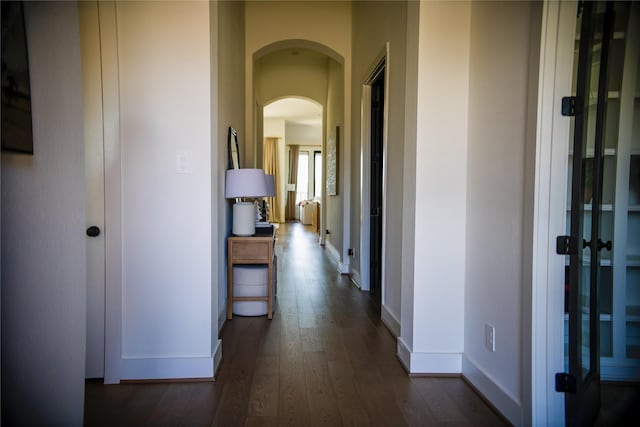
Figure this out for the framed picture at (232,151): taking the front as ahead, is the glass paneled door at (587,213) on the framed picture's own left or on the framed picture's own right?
on the framed picture's own right

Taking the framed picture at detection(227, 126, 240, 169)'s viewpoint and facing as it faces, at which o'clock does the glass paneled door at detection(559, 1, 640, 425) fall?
The glass paneled door is roughly at 2 o'clock from the framed picture.

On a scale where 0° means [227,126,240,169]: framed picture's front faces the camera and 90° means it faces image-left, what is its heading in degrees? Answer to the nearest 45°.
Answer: approximately 270°

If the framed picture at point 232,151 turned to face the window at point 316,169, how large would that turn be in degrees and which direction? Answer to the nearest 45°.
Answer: approximately 90° to its left

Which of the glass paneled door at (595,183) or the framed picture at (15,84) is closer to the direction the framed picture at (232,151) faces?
the glass paneled door

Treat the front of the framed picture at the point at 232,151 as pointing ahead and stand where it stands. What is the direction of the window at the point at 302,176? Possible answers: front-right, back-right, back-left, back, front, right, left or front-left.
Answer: left

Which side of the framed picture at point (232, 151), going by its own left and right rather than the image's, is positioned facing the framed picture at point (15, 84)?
right

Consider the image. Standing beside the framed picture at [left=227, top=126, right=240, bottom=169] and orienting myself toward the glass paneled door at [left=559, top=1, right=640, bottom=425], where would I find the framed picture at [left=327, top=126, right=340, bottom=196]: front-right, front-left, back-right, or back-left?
back-left

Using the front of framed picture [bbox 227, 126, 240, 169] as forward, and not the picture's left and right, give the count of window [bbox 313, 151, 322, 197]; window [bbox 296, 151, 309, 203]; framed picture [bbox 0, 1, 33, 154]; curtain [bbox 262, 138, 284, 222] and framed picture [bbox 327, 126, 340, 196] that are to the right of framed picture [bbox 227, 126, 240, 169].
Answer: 1

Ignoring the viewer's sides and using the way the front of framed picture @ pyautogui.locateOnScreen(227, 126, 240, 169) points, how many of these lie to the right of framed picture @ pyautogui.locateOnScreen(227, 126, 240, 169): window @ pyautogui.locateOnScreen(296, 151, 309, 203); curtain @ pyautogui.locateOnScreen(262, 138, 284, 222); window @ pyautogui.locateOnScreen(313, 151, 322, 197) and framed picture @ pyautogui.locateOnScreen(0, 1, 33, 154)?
1
